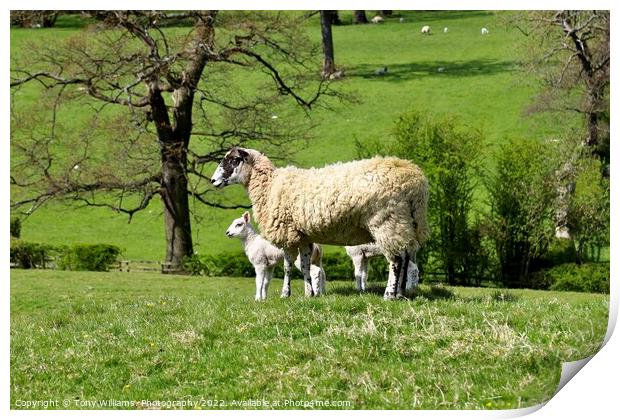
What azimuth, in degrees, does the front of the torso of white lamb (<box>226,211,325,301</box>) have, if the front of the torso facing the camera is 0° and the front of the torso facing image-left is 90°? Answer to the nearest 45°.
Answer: approximately 90°

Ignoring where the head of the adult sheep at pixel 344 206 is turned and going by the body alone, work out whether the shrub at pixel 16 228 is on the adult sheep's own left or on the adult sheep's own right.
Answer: on the adult sheep's own right

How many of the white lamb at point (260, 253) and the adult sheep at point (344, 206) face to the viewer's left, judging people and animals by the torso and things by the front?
2

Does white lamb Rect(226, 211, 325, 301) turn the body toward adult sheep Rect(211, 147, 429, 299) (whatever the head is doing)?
no

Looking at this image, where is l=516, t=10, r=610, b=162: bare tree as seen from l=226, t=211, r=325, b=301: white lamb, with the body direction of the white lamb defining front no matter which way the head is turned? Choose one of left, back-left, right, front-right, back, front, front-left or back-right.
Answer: back-right

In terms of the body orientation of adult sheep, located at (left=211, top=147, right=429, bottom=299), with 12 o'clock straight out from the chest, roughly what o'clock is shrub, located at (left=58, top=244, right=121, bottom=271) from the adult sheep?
The shrub is roughly at 2 o'clock from the adult sheep.

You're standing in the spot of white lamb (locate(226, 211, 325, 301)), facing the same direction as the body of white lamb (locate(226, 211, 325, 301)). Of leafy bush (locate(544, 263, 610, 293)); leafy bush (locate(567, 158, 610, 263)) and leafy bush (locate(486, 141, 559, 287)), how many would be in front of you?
0

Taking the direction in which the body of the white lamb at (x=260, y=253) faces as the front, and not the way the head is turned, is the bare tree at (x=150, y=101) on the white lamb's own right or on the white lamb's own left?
on the white lamb's own right

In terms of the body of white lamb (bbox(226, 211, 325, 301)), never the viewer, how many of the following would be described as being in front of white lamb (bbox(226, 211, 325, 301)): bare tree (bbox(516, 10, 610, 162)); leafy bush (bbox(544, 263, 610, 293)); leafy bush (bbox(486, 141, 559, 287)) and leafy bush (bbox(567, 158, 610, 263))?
0

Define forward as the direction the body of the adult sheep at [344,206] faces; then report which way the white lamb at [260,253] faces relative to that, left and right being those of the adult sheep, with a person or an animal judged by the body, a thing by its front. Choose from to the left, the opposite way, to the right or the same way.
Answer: the same way

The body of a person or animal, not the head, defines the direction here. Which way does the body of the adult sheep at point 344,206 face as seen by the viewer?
to the viewer's left
